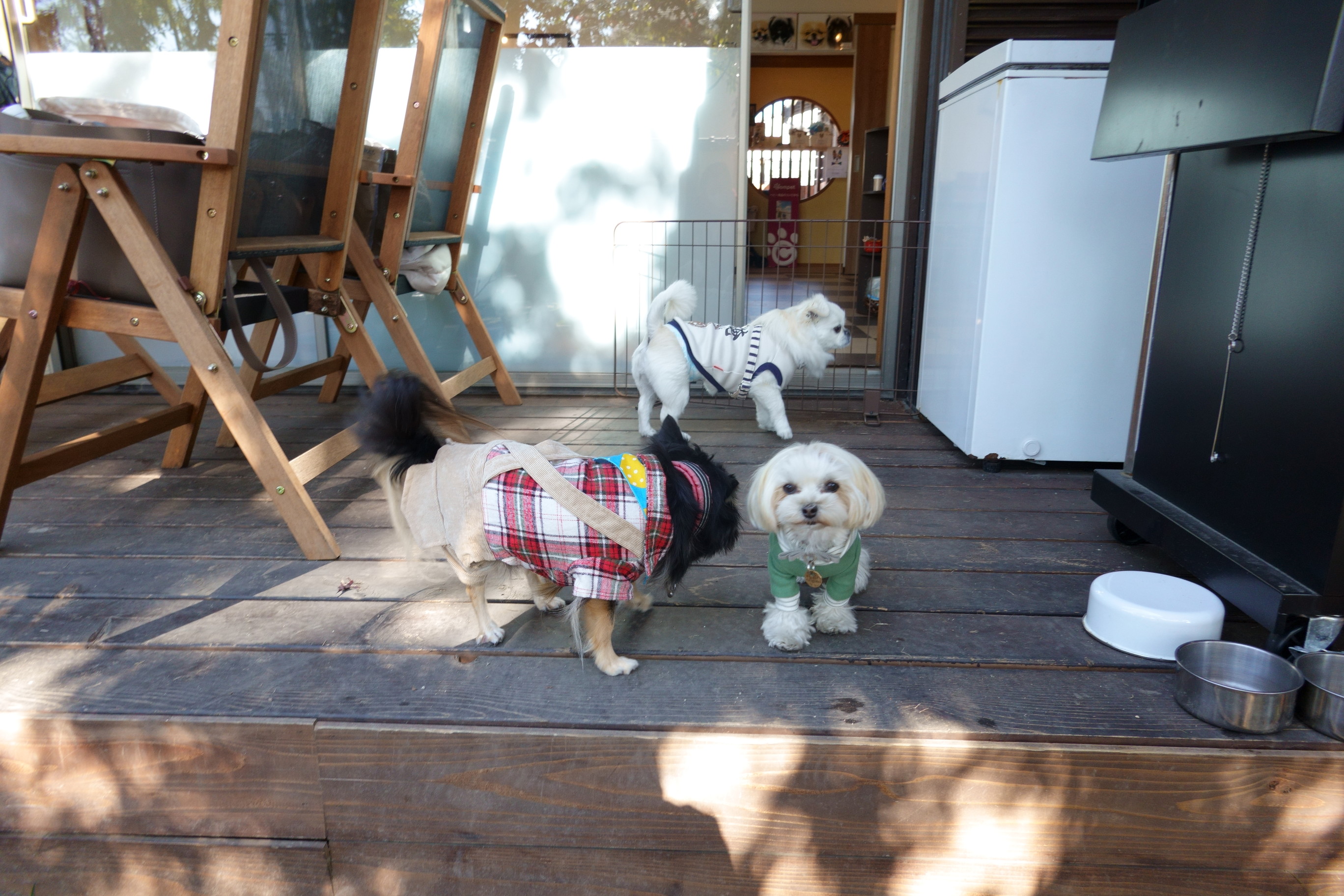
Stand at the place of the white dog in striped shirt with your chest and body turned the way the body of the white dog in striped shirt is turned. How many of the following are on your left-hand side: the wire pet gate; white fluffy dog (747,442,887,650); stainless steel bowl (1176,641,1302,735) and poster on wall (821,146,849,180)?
2

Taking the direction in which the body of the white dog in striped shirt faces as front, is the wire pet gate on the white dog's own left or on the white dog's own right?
on the white dog's own left

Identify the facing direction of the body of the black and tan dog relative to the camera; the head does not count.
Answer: to the viewer's right

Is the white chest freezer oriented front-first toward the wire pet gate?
no

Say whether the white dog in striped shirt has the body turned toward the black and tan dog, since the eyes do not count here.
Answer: no

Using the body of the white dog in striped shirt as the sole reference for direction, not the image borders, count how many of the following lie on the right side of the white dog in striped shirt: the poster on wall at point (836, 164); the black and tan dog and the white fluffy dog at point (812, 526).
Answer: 2

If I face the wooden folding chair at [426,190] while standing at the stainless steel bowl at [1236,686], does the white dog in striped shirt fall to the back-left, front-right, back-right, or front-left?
front-right

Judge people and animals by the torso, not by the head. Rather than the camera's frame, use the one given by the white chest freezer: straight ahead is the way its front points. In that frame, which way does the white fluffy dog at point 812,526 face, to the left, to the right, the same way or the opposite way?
the same way

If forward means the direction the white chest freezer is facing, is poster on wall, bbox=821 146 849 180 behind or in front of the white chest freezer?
behind

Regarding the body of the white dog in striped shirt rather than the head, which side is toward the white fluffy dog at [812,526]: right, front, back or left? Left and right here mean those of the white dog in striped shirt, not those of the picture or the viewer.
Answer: right

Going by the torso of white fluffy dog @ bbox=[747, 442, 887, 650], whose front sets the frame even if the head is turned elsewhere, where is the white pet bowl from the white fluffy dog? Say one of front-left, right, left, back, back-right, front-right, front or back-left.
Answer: left

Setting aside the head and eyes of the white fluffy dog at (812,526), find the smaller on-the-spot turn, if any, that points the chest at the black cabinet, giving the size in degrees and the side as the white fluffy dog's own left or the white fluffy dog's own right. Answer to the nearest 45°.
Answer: approximately 90° to the white fluffy dog's own left

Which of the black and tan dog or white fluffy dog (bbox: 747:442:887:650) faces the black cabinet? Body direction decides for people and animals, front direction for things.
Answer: the black and tan dog

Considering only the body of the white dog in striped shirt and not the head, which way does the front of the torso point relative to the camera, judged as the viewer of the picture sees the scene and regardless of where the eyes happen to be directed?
to the viewer's right

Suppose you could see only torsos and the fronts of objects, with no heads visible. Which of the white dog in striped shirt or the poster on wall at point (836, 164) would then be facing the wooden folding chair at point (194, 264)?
the poster on wall

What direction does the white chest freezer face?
toward the camera

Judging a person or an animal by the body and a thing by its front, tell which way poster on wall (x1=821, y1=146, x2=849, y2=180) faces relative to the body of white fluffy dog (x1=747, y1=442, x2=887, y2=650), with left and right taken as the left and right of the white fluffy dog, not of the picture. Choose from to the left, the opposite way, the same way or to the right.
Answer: the same way

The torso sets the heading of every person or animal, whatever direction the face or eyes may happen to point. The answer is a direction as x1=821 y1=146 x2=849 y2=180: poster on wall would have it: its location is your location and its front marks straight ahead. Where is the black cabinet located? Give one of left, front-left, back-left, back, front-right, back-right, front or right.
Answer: front

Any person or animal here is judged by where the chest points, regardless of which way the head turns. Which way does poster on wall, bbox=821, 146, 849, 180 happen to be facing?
toward the camera

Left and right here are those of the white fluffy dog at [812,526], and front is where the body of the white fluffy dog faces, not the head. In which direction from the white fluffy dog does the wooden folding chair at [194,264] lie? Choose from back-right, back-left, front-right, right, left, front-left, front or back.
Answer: right
